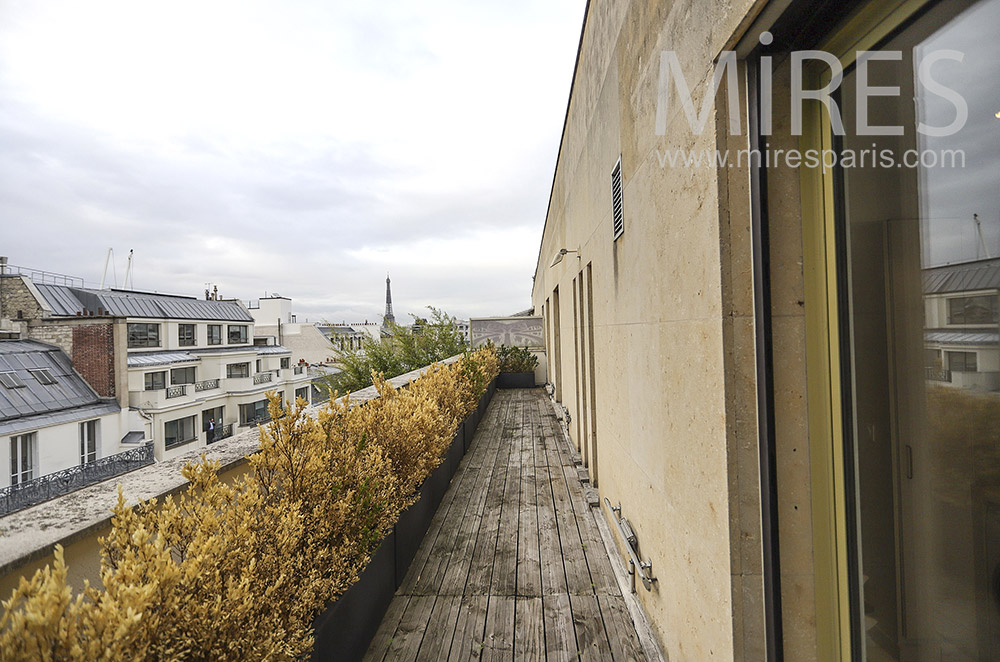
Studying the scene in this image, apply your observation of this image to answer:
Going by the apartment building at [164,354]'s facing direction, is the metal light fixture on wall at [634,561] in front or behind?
in front

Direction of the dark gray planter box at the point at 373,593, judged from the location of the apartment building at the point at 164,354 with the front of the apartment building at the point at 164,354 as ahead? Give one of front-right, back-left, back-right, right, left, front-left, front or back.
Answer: front-right

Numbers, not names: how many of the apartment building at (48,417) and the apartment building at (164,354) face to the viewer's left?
0

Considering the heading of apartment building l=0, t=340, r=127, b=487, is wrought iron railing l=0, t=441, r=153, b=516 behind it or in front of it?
in front

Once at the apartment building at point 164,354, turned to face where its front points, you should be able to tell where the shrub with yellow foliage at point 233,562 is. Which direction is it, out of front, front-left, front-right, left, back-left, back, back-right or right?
front-right

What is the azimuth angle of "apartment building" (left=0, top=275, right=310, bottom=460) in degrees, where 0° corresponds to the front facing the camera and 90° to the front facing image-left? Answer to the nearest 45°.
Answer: approximately 315°

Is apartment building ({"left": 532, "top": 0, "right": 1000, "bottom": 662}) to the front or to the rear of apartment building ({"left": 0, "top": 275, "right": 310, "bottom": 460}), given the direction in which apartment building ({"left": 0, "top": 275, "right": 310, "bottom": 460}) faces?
to the front
